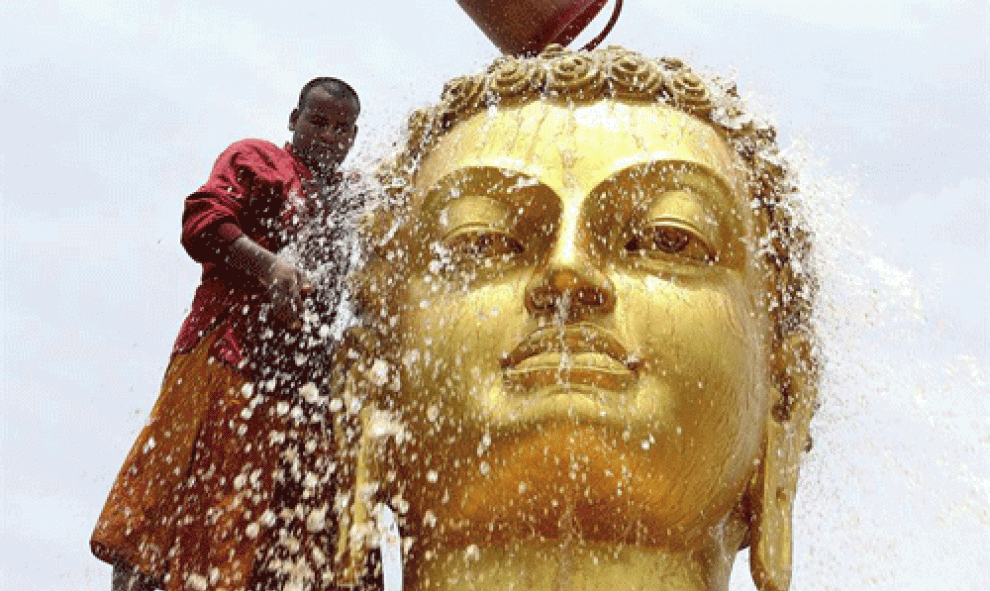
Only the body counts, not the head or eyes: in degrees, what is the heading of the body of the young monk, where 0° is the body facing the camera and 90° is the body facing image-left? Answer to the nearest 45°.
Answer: approximately 315°
